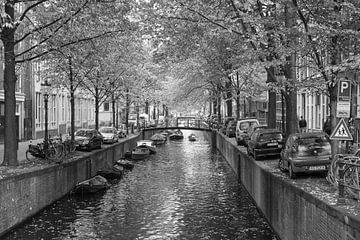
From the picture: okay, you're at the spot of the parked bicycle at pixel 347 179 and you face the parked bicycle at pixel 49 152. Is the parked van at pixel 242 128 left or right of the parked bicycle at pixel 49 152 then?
right

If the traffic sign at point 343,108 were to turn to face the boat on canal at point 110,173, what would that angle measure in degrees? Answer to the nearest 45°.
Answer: approximately 135° to its right

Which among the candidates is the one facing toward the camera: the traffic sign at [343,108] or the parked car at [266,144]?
the traffic sign

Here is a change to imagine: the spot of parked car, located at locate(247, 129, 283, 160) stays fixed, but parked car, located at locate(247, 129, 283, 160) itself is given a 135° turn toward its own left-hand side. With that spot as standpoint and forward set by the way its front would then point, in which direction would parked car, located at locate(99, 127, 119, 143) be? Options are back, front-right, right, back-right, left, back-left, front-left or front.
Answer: back-right

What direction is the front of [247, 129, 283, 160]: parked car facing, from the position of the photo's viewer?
facing away from the viewer and to the left of the viewer

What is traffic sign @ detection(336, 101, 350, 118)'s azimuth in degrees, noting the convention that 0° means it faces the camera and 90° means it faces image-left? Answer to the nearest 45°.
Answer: approximately 0°

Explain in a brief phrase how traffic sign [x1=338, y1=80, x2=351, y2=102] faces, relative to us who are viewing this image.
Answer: facing the viewer

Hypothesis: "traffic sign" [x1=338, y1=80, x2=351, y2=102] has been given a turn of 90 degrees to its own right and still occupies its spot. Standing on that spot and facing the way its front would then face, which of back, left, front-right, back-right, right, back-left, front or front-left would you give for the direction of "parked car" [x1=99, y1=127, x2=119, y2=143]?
front-right

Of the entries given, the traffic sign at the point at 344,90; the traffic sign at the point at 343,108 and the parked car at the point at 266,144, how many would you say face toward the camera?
2

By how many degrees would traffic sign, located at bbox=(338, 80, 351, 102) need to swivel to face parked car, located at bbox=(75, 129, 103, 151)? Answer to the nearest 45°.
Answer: approximately 135° to its right

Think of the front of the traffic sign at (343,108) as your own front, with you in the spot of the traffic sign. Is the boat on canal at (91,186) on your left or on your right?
on your right
